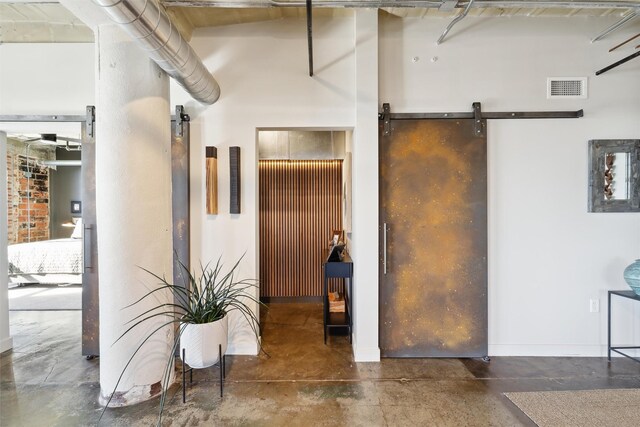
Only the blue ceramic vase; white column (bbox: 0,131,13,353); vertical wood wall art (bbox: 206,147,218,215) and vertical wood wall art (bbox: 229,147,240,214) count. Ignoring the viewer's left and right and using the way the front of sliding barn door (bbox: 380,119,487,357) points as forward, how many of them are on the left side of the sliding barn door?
1

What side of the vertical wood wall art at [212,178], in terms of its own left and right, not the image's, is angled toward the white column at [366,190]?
left

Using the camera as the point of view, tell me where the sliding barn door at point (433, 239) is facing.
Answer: facing the viewer

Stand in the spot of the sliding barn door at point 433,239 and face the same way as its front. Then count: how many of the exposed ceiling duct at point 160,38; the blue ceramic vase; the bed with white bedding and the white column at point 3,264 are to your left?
1

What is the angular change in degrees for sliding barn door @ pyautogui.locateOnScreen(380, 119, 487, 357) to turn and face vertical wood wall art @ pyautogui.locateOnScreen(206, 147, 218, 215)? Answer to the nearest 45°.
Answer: approximately 90° to its right

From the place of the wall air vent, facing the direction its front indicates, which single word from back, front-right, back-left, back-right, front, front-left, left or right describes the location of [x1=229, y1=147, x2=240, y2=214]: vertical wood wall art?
front-right

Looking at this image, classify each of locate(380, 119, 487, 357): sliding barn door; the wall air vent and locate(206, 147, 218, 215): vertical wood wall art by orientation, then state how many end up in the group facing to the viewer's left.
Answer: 0

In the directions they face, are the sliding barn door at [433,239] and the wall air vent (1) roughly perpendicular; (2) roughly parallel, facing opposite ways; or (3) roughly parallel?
roughly parallel

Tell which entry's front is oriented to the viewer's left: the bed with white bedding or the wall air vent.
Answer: the bed with white bedding

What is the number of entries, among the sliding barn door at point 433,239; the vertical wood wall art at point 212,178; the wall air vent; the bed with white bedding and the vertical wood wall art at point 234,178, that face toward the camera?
4

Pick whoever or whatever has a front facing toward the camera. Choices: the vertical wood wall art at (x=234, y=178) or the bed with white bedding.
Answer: the vertical wood wall art

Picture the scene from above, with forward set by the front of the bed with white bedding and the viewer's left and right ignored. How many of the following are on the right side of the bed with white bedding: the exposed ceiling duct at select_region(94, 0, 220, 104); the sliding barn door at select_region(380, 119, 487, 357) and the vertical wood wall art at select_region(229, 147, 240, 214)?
0

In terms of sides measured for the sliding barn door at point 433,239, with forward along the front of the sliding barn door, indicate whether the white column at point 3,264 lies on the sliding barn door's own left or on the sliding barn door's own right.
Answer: on the sliding barn door's own right

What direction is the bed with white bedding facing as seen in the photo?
to the viewer's left

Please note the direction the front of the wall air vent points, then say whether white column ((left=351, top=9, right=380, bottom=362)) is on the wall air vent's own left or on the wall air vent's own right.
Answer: on the wall air vent's own right

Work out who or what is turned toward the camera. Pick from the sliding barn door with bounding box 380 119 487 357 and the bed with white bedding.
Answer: the sliding barn door

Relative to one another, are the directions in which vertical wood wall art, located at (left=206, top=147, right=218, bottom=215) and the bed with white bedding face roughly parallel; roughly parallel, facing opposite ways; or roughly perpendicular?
roughly perpendicular

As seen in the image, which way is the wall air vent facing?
toward the camera

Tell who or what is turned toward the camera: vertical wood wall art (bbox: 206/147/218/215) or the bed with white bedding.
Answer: the vertical wood wall art
